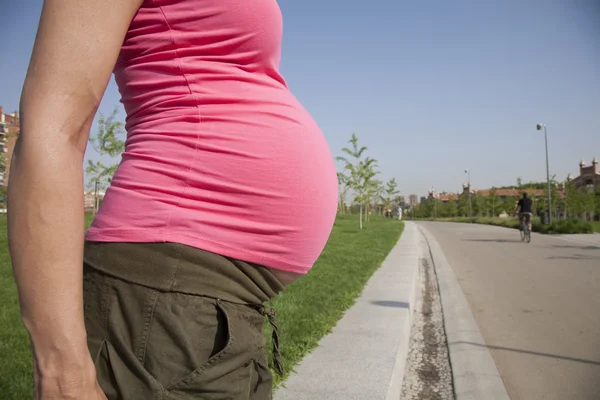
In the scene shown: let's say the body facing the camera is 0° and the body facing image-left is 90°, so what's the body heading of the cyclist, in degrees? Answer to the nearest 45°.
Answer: approximately 180°

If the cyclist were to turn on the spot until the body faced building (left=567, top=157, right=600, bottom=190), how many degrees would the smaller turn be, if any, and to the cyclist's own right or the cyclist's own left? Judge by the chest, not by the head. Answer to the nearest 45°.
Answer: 0° — they already face it
